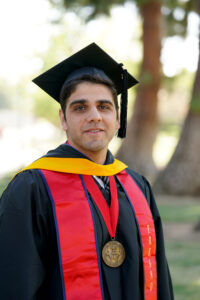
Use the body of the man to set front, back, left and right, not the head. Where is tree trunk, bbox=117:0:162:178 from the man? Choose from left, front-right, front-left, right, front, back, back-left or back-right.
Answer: back-left

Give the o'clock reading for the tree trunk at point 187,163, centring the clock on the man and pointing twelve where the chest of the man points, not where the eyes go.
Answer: The tree trunk is roughly at 8 o'clock from the man.

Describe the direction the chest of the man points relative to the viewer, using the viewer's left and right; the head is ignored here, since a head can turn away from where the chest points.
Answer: facing the viewer and to the right of the viewer
